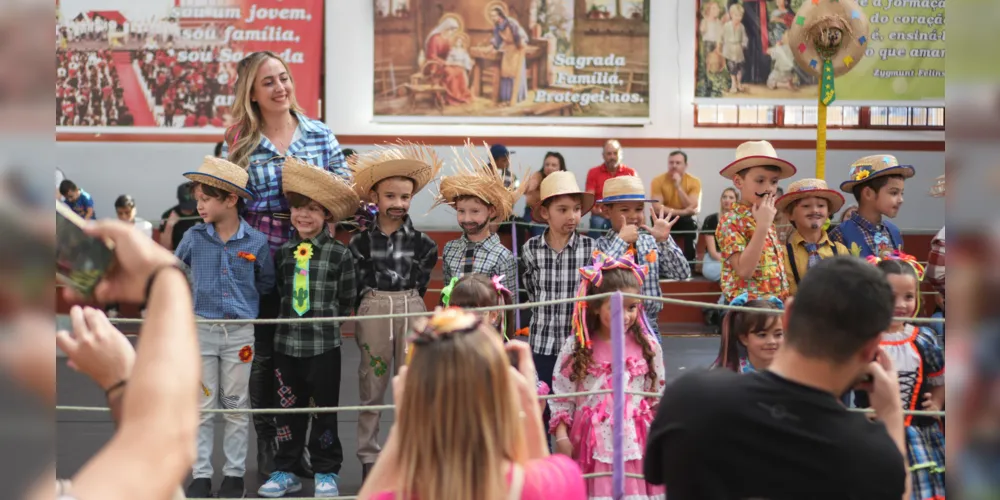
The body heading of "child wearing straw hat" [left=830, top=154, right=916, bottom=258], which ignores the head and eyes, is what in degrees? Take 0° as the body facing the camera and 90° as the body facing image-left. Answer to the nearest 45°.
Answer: approximately 315°

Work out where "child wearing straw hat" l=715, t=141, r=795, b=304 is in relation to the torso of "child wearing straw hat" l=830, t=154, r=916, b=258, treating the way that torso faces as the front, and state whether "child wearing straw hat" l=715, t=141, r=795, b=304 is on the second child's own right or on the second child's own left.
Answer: on the second child's own right

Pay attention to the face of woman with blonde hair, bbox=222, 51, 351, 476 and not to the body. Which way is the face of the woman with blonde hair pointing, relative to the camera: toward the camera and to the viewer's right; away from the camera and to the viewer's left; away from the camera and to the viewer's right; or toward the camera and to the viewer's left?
toward the camera and to the viewer's right

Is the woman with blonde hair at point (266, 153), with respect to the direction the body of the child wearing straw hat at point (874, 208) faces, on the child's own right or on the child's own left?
on the child's own right

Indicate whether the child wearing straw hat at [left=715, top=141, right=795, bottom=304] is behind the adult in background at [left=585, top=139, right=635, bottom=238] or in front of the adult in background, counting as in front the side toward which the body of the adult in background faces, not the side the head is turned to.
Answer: in front

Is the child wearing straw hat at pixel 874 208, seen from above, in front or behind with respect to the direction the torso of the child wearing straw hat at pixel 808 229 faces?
behind

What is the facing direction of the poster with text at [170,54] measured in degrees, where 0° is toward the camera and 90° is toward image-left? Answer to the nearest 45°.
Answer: approximately 0°

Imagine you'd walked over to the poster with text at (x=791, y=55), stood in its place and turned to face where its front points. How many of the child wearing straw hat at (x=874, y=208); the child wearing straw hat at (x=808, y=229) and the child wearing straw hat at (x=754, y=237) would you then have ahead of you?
3
